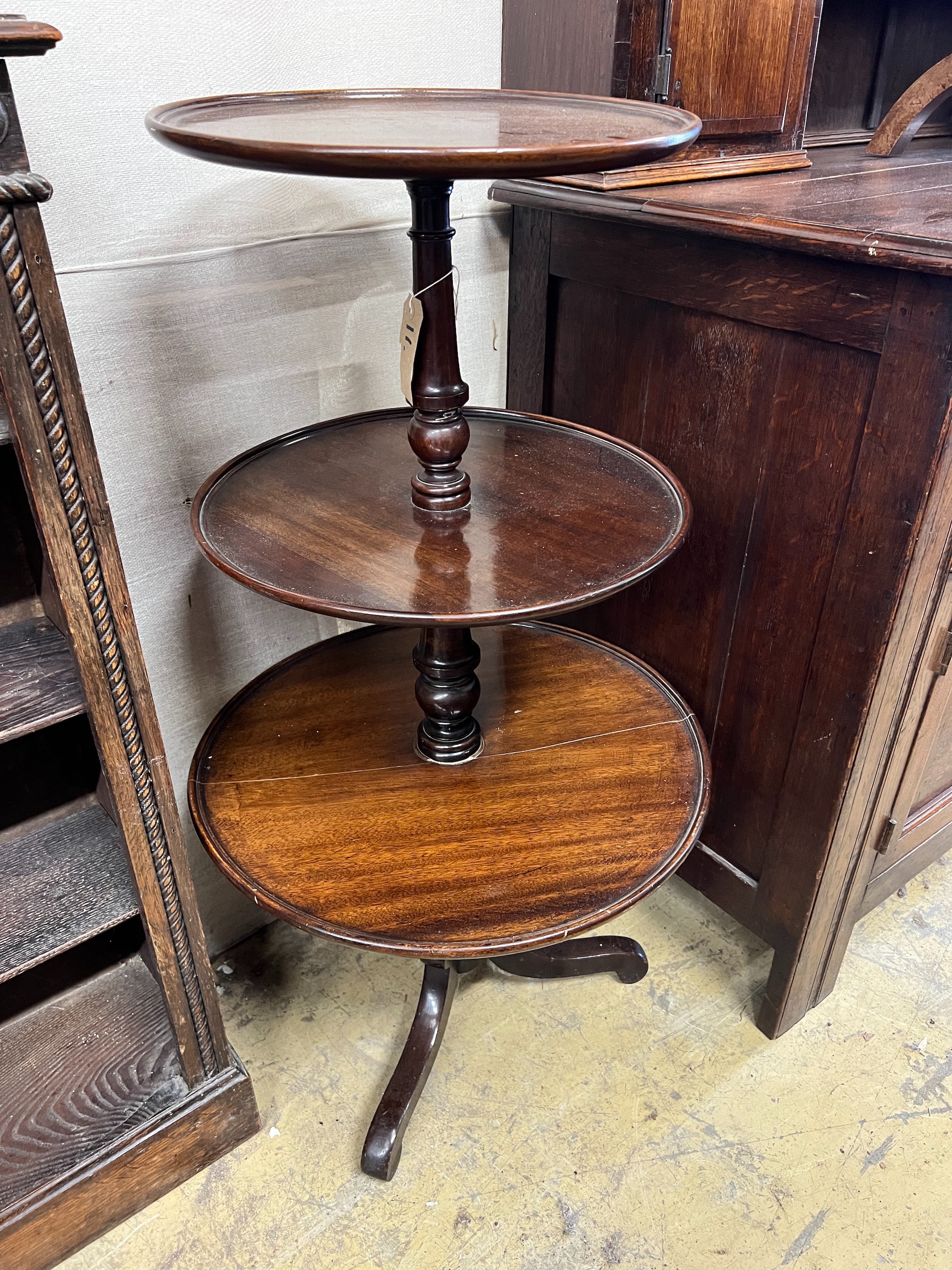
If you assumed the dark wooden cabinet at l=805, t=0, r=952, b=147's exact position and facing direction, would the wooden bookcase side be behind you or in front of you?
in front

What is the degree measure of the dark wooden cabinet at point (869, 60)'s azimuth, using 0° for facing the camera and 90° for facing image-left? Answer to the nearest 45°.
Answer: approximately 0°

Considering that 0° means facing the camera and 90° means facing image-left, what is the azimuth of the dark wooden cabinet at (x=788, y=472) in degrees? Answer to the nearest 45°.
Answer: approximately 315°
